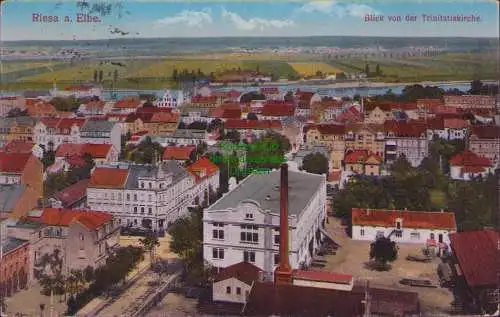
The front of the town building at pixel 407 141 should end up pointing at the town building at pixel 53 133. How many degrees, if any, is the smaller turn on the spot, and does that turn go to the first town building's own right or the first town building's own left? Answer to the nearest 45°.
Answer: approximately 90° to the first town building's own right

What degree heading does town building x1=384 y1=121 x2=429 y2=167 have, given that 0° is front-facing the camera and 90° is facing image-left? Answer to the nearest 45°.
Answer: approximately 0°

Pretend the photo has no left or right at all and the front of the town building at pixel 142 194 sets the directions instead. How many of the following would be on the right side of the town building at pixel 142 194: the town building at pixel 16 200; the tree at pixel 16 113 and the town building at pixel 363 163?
2

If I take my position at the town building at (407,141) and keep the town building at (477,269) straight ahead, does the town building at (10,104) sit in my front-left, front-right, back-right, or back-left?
back-right

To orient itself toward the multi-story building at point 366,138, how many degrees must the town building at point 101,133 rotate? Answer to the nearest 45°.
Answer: approximately 90° to its left

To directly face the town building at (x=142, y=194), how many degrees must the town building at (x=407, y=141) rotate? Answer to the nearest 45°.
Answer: approximately 90° to its right

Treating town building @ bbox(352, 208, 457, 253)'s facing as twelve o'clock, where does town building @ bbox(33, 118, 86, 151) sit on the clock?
town building @ bbox(33, 118, 86, 151) is roughly at 3 o'clock from town building @ bbox(352, 208, 457, 253).
